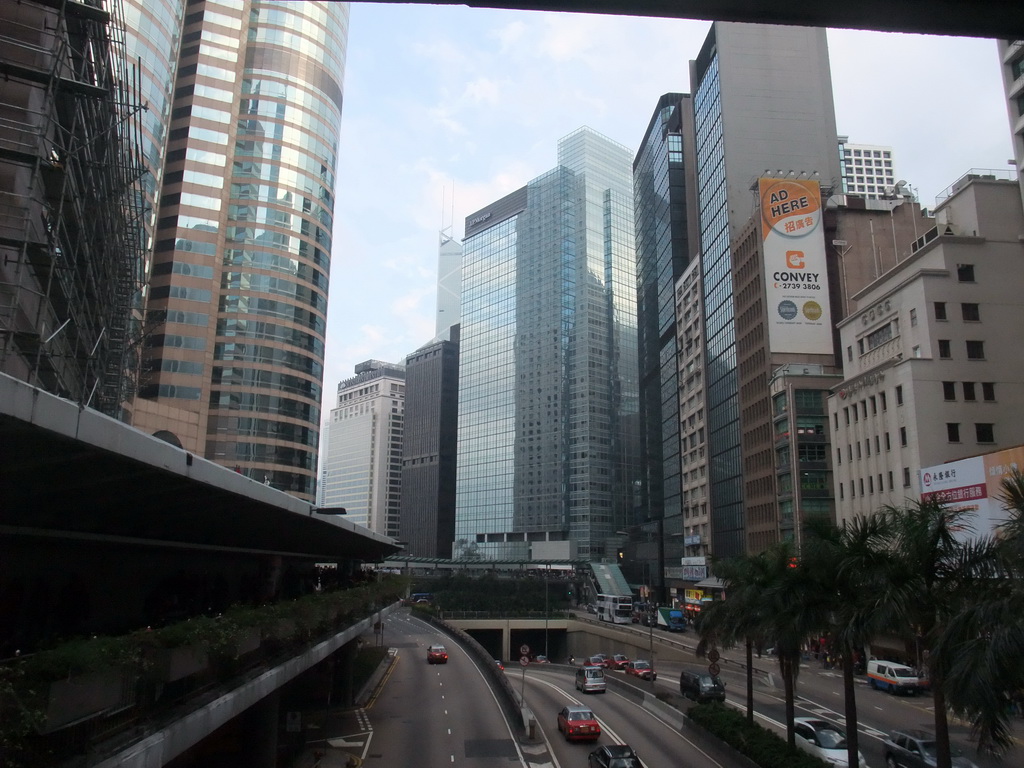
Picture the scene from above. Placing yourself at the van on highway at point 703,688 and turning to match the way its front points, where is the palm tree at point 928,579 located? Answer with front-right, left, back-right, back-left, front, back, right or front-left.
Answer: front-right

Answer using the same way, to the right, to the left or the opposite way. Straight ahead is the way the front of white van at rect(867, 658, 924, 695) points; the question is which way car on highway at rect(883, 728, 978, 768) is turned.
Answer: the same way

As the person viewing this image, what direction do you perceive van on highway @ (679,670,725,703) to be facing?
facing the viewer and to the right of the viewer

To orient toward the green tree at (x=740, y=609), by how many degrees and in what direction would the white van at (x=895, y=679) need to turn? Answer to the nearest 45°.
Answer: approximately 45° to its right

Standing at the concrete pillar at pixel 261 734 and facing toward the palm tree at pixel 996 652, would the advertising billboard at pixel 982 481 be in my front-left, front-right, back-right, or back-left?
front-left

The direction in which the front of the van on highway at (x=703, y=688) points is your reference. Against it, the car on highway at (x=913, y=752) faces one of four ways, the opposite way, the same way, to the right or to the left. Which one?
the same way

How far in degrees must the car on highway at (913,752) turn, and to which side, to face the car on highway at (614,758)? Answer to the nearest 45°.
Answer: approximately 135° to its right

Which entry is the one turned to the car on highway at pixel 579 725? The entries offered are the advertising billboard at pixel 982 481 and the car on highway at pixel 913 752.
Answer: the advertising billboard

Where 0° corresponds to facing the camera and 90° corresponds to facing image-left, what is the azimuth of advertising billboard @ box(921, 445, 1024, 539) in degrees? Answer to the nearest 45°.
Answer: approximately 45°
